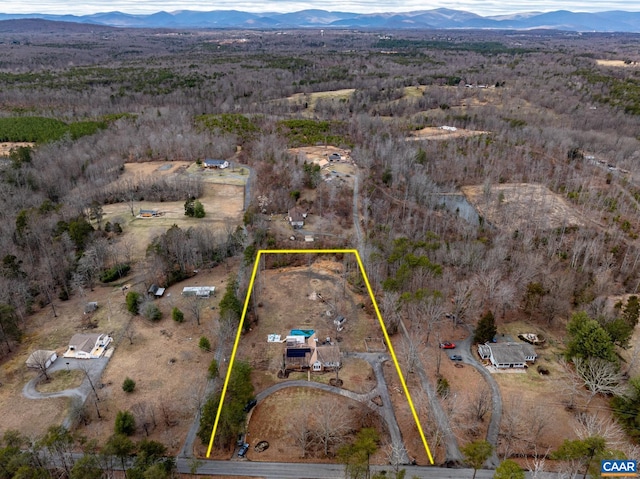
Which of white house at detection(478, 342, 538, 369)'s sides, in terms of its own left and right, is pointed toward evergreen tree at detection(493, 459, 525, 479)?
front

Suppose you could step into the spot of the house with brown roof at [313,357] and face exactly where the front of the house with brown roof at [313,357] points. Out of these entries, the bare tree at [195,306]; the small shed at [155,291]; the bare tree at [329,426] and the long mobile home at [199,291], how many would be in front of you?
1

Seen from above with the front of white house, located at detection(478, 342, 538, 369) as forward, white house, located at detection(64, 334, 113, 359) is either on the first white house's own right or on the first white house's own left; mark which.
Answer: on the first white house's own right

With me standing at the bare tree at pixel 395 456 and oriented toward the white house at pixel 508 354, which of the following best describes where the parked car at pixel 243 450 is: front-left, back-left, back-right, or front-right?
back-left

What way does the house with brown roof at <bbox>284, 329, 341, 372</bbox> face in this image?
toward the camera

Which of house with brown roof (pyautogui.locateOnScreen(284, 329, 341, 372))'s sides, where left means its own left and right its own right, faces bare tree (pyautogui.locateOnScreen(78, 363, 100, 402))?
right

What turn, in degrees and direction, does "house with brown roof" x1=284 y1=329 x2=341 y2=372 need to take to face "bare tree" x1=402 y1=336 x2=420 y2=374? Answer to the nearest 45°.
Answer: approximately 90° to its left

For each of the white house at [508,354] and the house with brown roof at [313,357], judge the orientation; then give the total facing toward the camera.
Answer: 2

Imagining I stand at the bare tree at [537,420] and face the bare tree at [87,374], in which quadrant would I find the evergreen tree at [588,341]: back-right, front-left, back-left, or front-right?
back-right

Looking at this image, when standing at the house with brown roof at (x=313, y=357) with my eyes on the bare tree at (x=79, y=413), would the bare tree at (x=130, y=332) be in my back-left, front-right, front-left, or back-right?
front-right

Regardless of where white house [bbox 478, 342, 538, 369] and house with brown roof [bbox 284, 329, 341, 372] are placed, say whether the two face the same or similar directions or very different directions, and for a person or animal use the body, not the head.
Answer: same or similar directions

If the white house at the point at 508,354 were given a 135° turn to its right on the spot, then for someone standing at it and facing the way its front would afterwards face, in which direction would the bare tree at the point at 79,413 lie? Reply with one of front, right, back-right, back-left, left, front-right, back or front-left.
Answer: left

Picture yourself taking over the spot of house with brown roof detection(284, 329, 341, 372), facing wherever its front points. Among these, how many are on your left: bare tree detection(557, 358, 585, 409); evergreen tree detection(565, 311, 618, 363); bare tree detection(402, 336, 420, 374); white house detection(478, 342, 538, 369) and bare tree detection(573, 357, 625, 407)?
5

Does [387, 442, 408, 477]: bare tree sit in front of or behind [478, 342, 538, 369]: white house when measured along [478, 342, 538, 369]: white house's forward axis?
in front

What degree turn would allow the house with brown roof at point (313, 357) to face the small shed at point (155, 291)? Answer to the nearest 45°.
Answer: approximately 135° to its right

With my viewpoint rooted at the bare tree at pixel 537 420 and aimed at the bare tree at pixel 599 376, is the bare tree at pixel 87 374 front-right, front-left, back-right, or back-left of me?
back-left

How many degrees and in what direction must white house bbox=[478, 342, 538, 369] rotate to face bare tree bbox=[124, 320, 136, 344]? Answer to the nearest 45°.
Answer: approximately 90° to its right
